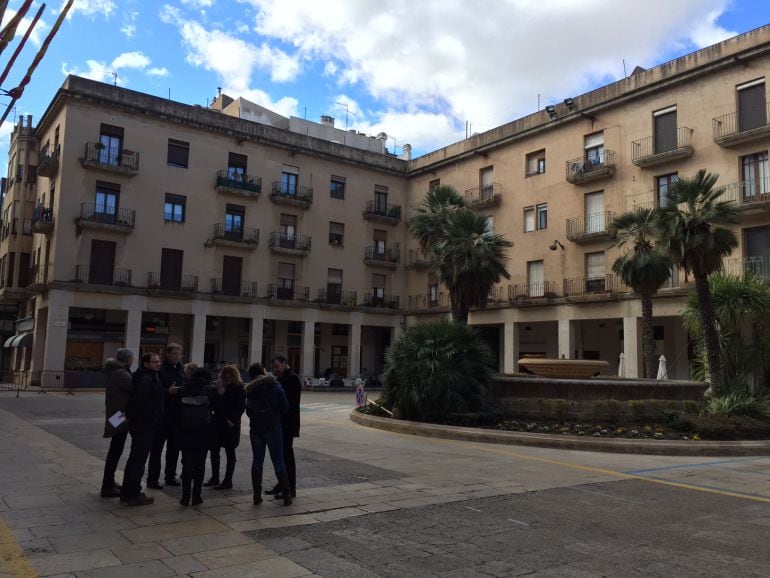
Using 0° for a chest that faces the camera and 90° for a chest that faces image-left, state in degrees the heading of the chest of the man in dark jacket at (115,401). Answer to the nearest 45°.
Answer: approximately 270°

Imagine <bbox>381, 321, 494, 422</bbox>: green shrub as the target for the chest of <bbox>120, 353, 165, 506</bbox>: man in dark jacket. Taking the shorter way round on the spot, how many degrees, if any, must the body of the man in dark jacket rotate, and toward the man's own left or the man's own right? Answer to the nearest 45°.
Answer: approximately 45° to the man's own left

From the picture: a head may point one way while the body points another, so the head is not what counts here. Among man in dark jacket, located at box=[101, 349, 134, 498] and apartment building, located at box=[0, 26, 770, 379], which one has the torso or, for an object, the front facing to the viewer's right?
the man in dark jacket

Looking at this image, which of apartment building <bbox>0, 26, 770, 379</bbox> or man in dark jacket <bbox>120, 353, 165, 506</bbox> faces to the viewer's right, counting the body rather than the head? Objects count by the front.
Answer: the man in dark jacket

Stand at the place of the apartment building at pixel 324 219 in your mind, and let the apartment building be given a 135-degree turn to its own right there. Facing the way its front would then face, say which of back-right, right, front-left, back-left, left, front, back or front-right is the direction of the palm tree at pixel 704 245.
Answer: back

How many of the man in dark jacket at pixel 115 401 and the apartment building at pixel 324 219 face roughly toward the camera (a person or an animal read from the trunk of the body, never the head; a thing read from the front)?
1

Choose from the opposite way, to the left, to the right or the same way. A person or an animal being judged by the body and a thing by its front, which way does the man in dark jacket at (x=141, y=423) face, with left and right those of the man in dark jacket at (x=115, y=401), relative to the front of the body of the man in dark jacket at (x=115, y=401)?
the same way

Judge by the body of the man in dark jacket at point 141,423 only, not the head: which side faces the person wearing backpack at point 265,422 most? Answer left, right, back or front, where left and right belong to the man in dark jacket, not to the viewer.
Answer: front

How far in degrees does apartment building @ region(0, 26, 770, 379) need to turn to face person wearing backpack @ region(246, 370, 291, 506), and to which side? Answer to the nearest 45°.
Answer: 0° — it already faces them

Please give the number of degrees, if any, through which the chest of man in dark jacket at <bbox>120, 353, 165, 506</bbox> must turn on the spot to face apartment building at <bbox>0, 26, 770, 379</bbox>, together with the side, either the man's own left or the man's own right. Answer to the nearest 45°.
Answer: approximately 90° to the man's own left

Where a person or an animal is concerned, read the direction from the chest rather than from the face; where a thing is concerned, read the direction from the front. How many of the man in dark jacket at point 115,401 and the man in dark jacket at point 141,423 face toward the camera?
0

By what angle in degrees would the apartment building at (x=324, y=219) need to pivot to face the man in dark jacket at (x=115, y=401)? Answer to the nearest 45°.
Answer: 0° — it already faces them

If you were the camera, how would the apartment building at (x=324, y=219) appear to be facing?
facing the viewer

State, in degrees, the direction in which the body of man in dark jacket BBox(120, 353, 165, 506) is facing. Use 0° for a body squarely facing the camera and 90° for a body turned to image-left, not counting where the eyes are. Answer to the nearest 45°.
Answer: approximately 270°

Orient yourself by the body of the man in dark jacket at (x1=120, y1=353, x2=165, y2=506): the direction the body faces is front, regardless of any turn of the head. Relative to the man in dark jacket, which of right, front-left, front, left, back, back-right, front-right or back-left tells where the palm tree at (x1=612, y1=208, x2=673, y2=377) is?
front-left

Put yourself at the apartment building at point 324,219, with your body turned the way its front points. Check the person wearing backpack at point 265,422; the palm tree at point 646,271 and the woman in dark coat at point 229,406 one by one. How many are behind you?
0

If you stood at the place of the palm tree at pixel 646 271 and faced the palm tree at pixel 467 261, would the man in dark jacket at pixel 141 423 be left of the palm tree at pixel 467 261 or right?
left

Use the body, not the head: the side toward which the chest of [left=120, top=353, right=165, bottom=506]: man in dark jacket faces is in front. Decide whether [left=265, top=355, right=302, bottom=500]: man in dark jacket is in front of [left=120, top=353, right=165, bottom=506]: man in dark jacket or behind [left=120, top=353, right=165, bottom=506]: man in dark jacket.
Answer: in front
